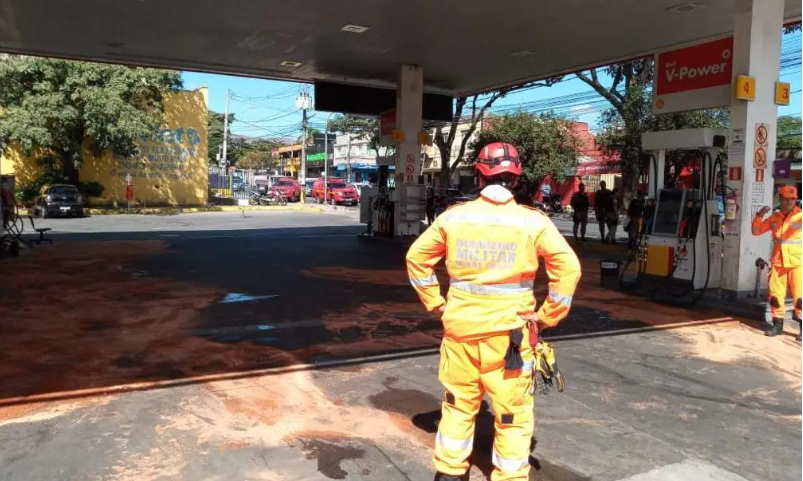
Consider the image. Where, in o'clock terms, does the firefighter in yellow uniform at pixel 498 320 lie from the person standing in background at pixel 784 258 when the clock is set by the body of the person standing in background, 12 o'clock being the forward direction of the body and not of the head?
The firefighter in yellow uniform is roughly at 11 o'clock from the person standing in background.

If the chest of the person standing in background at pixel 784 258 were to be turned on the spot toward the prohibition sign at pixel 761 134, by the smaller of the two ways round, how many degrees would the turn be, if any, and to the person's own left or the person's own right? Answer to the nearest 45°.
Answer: approximately 135° to the person's own right

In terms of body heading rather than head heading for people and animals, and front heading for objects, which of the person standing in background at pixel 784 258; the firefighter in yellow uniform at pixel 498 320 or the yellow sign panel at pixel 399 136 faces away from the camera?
the firefighter in yellow uniform

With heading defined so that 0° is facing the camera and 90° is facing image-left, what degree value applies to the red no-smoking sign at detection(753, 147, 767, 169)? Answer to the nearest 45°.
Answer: approximately 0°

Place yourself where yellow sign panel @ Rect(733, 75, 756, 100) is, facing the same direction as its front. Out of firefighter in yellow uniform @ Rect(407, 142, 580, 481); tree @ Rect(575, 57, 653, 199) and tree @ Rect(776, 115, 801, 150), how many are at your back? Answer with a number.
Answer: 2

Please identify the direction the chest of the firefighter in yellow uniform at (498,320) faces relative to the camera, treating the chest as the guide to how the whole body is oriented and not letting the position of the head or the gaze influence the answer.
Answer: away from the camera

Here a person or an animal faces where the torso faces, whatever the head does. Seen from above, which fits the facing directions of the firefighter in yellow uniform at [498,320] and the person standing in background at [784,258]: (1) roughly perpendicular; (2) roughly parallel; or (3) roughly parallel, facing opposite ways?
roughly parallel, facing opposite ways

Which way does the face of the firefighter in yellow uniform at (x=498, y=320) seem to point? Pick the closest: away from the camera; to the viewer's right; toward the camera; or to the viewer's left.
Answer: away from the camera

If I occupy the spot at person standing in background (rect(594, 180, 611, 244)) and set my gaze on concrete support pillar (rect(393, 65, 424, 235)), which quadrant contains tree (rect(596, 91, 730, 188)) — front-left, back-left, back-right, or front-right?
back-right

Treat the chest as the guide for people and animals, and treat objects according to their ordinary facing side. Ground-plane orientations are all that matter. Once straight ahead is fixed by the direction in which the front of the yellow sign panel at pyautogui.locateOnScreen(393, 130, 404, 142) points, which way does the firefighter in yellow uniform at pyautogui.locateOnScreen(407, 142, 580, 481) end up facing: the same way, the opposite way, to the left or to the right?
the opposite way

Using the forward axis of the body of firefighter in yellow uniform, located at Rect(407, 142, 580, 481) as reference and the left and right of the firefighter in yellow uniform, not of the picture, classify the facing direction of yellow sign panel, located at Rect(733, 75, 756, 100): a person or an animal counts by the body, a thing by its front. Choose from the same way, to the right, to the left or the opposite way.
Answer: the opposite way
